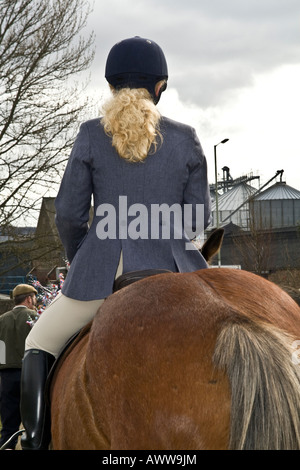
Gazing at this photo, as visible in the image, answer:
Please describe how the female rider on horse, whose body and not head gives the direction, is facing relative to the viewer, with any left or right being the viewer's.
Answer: facing away from the viewer

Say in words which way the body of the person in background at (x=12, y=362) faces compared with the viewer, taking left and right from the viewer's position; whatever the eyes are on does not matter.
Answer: facing away from the viewer and to the right of the viewer

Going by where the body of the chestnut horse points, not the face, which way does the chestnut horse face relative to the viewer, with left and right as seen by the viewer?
facing away from the viewer and to the left of the viewer

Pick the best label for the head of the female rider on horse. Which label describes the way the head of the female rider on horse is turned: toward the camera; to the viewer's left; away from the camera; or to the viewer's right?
away from the camera

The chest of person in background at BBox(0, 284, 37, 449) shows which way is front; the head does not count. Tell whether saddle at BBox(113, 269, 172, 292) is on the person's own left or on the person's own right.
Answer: on the person's own right
